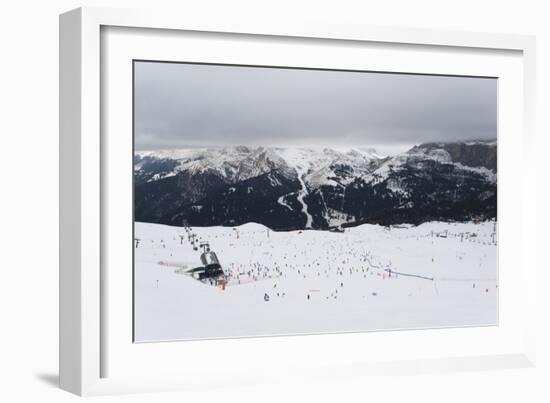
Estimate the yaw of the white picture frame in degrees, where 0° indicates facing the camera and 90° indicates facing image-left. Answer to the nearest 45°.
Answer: approximately 315°
